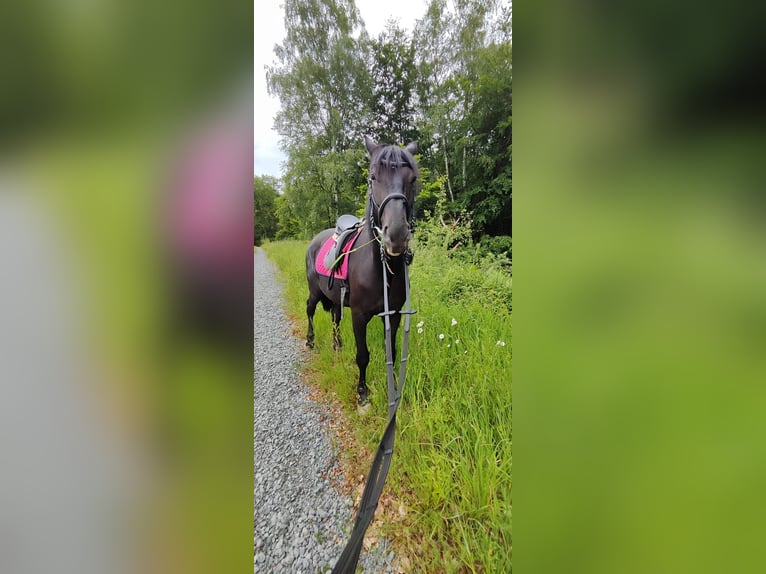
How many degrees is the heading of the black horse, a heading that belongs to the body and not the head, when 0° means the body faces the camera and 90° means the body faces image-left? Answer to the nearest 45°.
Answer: approximately 315°
